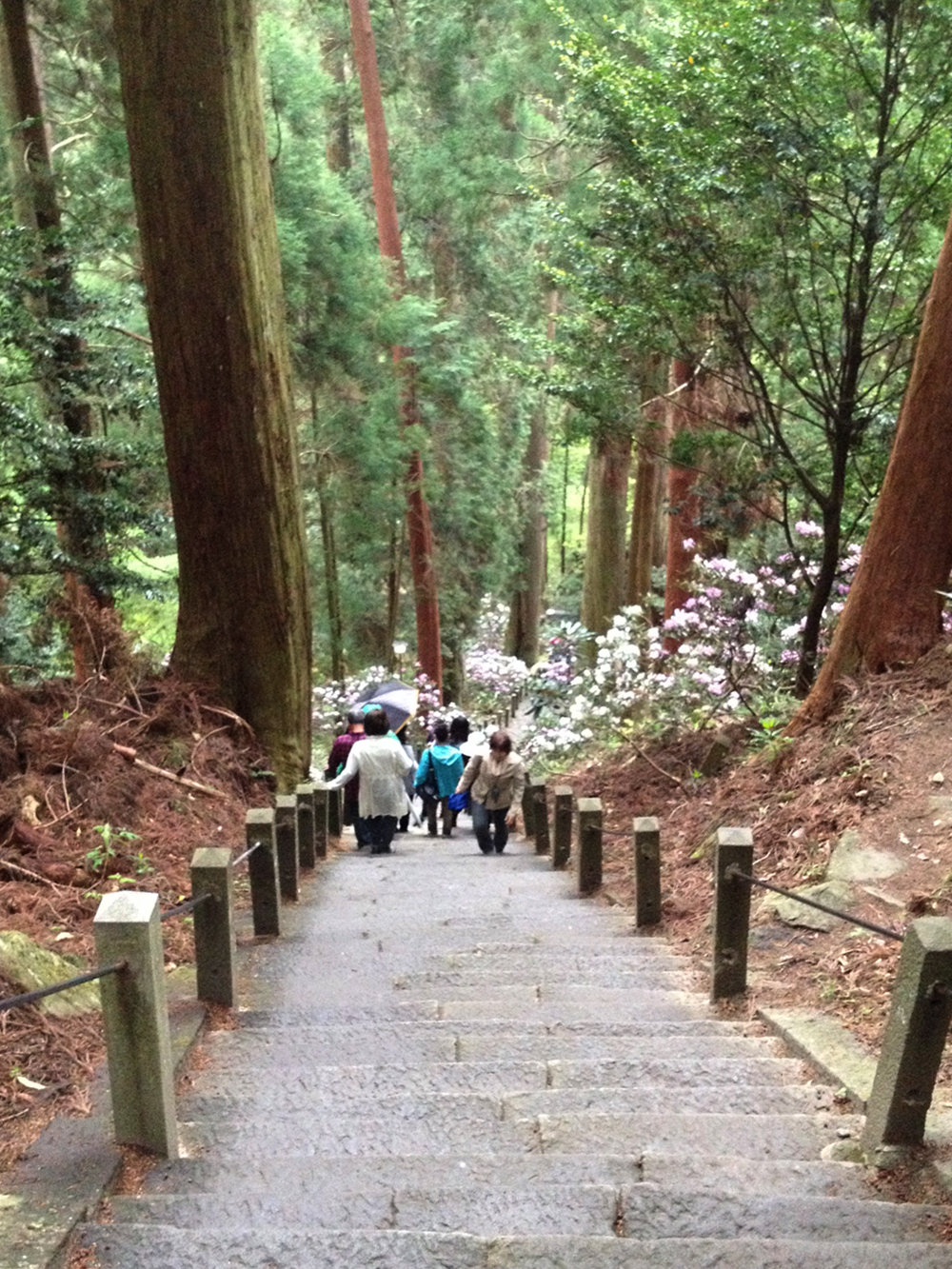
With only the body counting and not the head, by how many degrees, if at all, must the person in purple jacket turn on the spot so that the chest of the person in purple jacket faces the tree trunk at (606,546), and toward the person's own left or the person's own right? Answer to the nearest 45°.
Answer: approximately 45° to the person's own right

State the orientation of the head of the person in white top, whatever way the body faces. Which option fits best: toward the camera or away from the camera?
away from the camera

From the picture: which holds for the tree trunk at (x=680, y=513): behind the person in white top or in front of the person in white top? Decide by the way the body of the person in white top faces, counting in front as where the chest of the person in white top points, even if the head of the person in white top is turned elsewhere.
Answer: in front

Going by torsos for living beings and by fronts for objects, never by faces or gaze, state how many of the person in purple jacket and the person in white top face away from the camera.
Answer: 2

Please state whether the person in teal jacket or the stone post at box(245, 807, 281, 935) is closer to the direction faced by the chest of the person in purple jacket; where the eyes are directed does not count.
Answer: the person in teal jacket

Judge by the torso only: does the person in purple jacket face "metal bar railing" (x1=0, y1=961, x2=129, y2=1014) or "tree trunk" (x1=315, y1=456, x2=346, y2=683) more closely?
the tree trunk

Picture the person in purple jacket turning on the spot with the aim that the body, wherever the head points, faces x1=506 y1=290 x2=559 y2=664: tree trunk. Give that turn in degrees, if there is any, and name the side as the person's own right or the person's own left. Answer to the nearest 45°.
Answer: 0° — they already face it

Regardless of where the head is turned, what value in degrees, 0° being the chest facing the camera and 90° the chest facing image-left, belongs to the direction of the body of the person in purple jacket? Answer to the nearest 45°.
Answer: approximately 180°

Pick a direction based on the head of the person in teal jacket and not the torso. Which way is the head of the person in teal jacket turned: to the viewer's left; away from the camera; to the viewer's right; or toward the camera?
away from the camera

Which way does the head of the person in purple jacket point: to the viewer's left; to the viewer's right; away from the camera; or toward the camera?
away from the camera

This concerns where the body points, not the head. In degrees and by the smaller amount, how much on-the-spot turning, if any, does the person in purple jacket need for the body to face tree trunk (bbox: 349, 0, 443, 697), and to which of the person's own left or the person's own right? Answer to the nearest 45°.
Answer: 0° — they already face it

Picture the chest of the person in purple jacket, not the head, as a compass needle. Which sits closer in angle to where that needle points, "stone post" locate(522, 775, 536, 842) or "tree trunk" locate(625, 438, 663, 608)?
the tree trunk

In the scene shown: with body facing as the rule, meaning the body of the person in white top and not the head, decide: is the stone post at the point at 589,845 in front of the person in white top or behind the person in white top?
behind

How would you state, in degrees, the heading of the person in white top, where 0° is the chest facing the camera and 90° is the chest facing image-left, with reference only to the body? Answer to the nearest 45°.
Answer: approximately 180°
